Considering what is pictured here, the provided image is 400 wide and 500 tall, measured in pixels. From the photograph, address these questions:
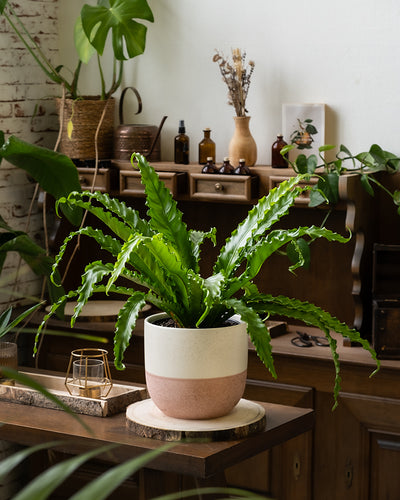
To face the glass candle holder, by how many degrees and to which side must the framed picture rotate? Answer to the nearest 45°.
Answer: approximately 45° to its right

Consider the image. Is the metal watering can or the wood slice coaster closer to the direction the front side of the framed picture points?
the wood slice coaster

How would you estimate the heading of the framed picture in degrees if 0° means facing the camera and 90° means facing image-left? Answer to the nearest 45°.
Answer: approximately 0°

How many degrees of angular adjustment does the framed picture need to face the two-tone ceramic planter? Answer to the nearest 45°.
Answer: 0° — it already faces it

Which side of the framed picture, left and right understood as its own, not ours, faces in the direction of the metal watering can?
right
